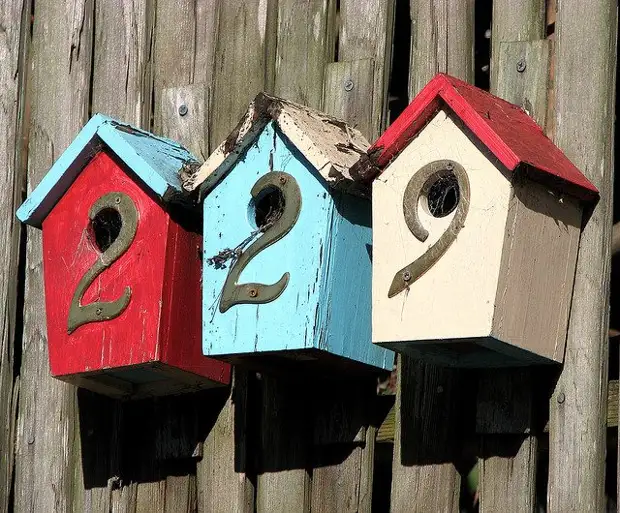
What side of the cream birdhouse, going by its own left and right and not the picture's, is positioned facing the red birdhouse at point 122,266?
right

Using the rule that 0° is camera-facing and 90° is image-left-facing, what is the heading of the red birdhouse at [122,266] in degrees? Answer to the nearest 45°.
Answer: approximately 45°

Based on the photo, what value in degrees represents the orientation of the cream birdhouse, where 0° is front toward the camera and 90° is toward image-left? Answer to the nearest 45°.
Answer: approximately 45°

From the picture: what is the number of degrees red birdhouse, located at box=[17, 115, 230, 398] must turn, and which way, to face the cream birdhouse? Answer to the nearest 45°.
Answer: approximately 90° to its left

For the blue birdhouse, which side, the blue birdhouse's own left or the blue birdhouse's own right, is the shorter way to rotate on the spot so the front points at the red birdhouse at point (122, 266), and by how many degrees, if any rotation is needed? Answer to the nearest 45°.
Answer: approximately 90° to the blue birdhouse's own right

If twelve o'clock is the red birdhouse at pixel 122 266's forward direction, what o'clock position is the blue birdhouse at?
The blue birdhouse is roughly at 9 o'clock from the red birdhouse.
